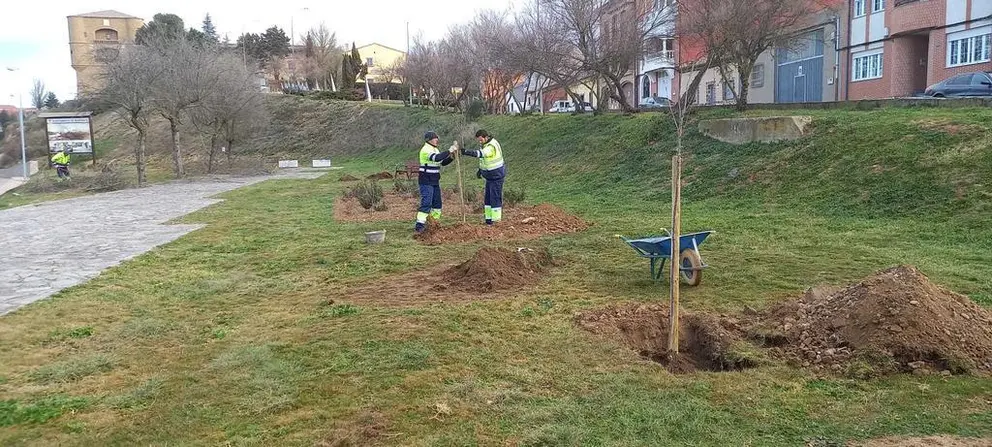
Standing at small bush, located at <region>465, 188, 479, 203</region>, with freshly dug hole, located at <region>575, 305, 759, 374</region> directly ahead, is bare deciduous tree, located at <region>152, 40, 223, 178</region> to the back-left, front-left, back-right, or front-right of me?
back-right

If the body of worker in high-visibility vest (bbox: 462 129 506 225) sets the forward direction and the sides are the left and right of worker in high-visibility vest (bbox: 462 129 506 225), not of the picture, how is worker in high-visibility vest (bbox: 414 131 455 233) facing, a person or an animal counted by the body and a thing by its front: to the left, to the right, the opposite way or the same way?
the opposite way

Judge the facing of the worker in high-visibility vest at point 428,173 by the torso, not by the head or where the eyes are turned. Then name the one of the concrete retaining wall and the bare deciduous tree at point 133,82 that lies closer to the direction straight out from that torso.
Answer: the concrete retaining wall

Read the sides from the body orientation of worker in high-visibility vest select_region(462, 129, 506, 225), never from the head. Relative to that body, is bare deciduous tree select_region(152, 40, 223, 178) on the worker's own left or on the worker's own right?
on the worker's own right

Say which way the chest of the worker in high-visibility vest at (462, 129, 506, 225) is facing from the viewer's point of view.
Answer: to the viewer's left

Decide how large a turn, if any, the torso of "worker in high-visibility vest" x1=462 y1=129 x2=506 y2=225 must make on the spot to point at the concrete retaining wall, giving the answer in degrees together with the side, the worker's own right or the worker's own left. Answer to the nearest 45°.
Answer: approximately 135° to the worker's own right

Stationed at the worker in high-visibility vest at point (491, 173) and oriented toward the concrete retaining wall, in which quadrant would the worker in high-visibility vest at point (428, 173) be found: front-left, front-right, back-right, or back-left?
back-left

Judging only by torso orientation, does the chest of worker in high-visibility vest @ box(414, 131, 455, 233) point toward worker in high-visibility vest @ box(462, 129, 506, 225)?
yes

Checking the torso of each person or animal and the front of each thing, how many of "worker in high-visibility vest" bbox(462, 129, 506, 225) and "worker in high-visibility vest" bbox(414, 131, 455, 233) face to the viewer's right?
1

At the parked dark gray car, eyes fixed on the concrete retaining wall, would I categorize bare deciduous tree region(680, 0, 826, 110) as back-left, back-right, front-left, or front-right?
front-right

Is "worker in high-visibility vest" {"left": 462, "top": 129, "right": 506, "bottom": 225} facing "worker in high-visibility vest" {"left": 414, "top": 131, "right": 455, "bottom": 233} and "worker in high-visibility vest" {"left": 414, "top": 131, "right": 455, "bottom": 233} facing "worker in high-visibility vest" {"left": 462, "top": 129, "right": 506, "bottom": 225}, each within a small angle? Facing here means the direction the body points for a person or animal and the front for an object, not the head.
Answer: yes

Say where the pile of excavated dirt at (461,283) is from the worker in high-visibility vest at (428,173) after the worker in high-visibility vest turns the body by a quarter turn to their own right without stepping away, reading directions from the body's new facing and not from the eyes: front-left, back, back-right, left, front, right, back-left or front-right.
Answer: front

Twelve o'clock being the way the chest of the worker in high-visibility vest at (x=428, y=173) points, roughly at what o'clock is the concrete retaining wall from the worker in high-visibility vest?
The concrete retaining wall is roughly at 11 o'clock from the worker in high-visibility vest.

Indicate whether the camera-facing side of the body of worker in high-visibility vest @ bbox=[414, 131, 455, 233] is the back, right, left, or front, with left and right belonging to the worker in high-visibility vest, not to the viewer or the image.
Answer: right

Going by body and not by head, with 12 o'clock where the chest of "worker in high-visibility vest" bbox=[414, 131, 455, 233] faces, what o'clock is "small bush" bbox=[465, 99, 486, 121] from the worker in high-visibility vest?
The small bush is roughly at 9 o'clock from the worker in high-visibility vest.

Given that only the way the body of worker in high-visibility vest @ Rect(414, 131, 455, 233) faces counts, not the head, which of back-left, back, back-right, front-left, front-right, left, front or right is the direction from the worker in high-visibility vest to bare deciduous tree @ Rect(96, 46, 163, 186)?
back-left

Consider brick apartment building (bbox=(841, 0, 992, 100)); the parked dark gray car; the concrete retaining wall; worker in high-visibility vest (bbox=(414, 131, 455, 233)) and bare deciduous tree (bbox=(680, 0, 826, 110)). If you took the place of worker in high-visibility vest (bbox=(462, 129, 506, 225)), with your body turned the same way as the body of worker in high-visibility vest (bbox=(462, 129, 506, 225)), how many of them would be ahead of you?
1
